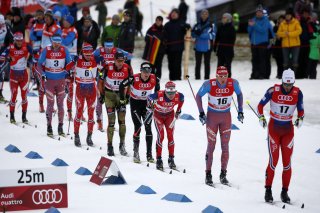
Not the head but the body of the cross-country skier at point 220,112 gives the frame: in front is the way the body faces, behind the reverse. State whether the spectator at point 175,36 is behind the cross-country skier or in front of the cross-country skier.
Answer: behind

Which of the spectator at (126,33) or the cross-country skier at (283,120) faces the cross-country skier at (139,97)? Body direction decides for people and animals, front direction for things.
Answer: the spectator

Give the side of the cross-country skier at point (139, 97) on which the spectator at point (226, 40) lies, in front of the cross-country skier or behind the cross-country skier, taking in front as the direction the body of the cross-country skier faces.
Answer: behind

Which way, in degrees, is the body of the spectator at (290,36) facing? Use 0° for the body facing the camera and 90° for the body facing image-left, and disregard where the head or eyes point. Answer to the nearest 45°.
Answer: approximately 0°

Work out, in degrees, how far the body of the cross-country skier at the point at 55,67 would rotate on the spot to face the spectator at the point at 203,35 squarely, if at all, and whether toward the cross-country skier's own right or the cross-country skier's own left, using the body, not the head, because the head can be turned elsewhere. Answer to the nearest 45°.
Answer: approximately 135° to the cross-country skier's own left

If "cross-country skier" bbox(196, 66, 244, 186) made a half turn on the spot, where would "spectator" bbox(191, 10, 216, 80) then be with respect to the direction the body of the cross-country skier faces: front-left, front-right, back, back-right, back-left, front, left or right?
front

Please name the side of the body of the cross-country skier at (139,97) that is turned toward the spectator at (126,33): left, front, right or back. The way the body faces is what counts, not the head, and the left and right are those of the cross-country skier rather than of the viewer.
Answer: back

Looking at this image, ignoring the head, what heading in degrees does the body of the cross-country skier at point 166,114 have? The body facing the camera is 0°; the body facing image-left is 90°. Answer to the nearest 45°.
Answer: approximately 0°
